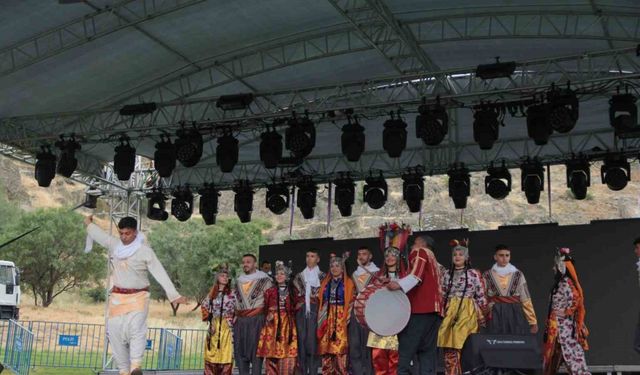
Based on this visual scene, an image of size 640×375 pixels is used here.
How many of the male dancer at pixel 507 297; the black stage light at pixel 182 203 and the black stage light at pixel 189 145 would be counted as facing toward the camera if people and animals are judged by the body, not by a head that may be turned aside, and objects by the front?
3

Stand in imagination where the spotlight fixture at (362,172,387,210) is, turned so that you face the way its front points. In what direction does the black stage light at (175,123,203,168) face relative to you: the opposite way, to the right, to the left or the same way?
the same way

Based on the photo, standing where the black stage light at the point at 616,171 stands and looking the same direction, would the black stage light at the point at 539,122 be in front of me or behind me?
in front

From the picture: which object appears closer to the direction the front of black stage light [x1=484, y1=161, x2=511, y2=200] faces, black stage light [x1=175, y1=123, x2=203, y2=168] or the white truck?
the black stage light

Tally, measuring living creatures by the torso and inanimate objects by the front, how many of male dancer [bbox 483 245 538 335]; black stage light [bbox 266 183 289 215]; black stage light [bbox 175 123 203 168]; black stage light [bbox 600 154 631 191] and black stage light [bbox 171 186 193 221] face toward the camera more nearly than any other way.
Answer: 5

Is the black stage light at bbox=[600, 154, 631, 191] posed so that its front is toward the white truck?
no

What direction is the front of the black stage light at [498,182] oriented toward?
toward the camera

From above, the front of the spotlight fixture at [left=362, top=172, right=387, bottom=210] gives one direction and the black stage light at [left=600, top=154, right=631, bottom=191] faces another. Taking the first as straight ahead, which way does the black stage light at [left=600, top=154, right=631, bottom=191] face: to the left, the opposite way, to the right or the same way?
the same way

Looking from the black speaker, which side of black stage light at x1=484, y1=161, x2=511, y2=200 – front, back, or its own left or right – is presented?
front

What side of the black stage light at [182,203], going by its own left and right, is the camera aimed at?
front

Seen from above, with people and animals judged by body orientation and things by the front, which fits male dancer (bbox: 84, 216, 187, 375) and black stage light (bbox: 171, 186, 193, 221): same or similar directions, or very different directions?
same or similar directions

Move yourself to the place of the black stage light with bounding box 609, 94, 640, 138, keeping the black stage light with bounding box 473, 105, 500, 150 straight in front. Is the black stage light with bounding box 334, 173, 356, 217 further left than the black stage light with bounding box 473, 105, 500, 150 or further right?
right

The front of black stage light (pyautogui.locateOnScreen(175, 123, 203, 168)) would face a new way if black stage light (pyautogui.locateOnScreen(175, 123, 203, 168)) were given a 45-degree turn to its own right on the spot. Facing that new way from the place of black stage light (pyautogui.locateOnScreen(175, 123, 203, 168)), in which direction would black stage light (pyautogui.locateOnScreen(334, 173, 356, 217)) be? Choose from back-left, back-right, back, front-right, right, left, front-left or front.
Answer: back

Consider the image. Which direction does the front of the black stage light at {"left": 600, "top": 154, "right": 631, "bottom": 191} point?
toward the camera

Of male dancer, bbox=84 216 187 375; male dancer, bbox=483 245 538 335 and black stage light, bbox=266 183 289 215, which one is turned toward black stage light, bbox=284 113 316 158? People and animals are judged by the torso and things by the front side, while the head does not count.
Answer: black stage light, bbox=266 183 289 215
